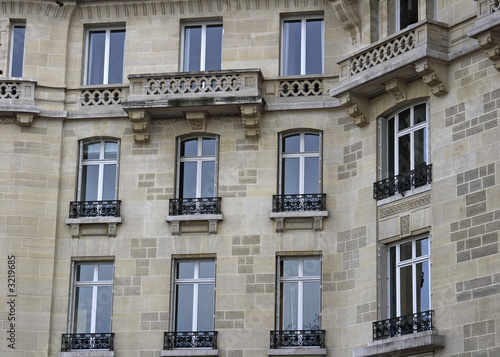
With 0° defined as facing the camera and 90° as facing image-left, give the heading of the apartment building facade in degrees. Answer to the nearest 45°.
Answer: approximately 0°

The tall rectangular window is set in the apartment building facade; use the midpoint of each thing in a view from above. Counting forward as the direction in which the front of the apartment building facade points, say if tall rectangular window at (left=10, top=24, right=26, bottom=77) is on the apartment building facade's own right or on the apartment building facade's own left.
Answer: on the apartment building facade's own right
